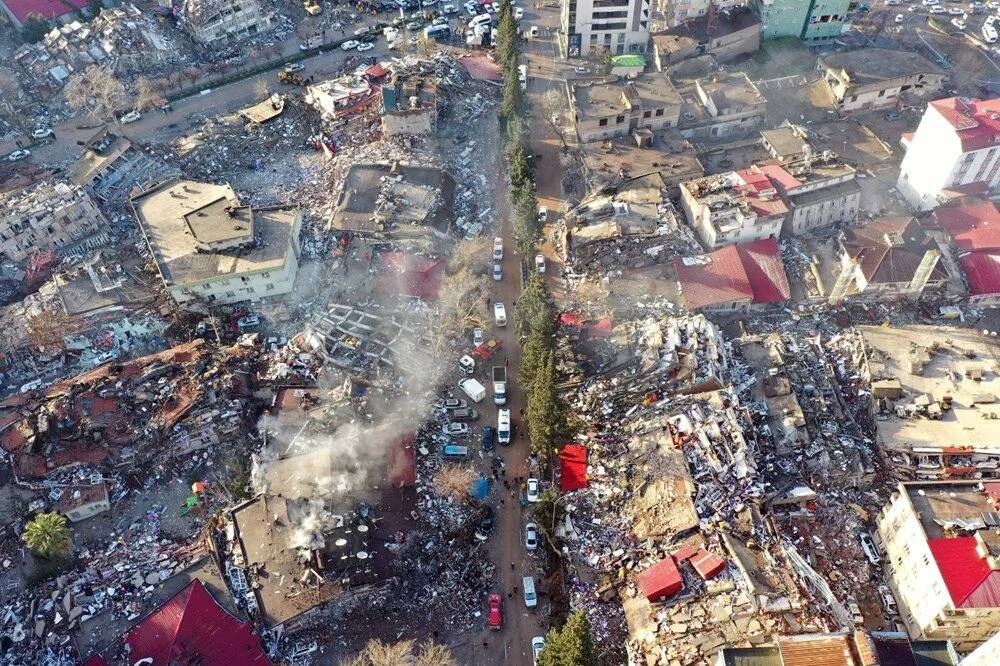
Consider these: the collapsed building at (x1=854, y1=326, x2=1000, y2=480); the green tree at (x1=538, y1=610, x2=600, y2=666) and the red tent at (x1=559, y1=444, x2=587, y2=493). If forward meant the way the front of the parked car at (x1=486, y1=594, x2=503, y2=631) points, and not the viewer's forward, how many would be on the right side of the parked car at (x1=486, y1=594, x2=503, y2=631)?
0

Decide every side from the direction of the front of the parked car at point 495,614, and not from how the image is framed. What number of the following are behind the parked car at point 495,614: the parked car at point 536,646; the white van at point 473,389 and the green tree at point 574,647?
1

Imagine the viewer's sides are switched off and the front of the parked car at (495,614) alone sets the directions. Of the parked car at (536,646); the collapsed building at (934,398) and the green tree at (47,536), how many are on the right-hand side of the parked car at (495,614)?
1

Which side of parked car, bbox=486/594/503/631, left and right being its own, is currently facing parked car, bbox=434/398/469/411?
front

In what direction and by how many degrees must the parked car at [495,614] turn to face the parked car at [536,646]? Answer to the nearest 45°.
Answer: approximately 135° to its right

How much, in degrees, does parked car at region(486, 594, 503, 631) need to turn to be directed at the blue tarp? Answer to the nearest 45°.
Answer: approximately 180°

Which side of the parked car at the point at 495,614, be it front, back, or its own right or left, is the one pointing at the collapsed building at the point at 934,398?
left

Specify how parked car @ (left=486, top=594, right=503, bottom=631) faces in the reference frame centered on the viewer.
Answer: facing the viewer

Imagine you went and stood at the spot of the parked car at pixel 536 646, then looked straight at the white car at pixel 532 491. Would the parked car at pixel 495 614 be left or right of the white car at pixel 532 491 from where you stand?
left

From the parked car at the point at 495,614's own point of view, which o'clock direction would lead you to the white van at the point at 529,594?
The white van is roughly at 8 o'clock from the parked car.

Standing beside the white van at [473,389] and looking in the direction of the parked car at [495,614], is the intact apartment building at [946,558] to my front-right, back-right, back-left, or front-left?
front-left

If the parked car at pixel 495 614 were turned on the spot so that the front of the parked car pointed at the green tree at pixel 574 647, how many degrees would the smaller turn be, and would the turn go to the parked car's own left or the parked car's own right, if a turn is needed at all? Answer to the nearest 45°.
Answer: approximately 45° to the parked car's own left

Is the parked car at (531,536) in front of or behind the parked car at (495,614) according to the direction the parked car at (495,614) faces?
behind
